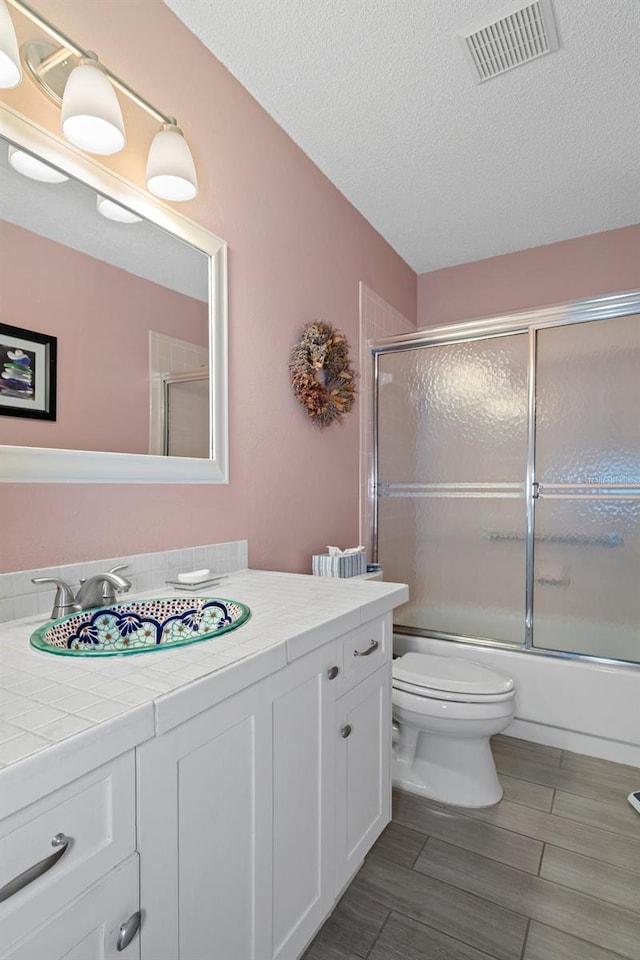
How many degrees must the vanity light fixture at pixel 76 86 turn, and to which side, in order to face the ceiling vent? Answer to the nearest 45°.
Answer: approximately 45° to its left

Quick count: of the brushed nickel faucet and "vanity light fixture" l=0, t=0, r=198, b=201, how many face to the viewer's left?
0

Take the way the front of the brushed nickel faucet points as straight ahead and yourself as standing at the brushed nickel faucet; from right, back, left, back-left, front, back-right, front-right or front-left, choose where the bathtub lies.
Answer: front-left

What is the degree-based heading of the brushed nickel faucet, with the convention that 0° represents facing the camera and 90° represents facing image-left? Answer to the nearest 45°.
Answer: approximately 315°

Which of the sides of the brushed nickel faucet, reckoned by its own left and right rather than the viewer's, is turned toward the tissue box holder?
left

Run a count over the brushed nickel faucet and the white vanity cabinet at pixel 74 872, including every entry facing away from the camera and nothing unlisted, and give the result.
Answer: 0

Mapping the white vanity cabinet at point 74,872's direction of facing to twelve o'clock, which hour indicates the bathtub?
The bathtub is roughly at 10 o'clock from the white vanity cabinet.

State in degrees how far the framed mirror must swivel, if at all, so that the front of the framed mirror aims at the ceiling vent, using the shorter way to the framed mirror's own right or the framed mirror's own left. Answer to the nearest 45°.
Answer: approximately 45° to the framed mirror's own left
